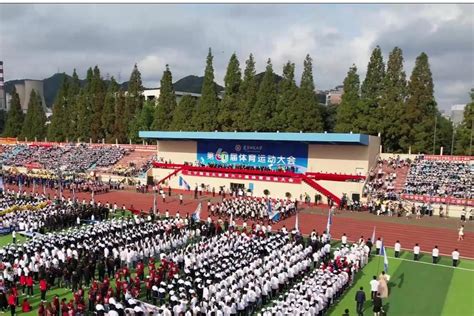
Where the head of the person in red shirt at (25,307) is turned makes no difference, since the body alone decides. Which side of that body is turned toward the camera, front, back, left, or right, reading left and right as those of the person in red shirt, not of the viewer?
back

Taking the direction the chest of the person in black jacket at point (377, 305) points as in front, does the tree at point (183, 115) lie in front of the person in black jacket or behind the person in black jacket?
in front

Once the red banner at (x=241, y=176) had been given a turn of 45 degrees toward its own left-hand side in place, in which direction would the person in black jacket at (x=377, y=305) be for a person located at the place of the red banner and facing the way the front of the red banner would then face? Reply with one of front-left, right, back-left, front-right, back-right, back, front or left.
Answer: front-right

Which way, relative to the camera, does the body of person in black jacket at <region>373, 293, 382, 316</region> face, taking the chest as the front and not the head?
away from the camera

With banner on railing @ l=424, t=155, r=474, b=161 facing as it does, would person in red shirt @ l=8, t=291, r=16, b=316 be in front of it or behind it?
in front

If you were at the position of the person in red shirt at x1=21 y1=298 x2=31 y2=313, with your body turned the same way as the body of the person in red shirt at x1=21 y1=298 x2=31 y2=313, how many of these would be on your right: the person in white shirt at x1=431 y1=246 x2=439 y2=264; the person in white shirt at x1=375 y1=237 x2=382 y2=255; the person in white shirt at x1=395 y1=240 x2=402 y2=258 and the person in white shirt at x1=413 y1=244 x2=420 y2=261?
4

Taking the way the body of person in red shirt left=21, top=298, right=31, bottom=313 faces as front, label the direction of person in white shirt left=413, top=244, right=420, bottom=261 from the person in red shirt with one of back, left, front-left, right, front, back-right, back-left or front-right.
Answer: right

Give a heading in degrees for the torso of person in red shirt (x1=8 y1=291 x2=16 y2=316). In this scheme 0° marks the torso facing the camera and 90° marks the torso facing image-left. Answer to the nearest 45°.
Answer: approximately 180°

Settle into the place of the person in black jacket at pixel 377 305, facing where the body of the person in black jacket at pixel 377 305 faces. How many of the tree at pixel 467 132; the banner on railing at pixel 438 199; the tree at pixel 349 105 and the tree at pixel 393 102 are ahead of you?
4

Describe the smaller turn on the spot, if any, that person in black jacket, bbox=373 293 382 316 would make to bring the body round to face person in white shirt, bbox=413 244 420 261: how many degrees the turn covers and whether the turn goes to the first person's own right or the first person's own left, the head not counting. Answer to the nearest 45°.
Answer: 0° — they already face them

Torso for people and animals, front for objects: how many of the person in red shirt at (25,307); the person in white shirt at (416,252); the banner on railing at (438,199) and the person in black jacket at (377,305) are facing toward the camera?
1

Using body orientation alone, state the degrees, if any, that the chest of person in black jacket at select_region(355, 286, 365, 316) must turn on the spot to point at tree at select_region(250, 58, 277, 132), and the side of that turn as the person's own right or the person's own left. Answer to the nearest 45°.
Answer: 0° — they already face it

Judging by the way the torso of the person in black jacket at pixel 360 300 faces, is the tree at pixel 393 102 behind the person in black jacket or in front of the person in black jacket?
in front

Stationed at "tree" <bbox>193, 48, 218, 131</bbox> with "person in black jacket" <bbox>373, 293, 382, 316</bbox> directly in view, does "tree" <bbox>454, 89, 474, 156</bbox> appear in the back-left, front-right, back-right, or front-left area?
front-left

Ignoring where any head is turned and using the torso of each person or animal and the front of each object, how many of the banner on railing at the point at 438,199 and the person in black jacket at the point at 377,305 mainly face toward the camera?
1

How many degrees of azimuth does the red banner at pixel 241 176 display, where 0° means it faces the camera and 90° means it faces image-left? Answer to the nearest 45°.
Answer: approximately 0°

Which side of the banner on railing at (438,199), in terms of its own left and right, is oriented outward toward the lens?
front

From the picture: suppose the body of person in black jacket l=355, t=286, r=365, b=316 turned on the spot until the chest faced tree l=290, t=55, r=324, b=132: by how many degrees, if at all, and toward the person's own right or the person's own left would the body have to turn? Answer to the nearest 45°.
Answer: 0° — they already face it
